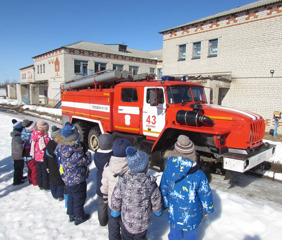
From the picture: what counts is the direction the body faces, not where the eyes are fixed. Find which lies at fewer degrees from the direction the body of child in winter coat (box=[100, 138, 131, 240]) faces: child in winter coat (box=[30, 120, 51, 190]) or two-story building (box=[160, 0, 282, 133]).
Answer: the two-story building

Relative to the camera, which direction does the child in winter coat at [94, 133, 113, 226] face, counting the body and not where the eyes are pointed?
away from the camera

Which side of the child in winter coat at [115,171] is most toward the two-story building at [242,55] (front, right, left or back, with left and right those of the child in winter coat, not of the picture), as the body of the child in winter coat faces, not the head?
front

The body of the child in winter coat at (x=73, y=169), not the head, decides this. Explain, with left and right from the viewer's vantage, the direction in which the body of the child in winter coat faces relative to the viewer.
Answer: facing away from the viewer and to the right of the viewer

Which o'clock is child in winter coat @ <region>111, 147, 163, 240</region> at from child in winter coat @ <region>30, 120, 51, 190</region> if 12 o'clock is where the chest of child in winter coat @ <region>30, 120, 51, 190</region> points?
child in winter coat @ <region>111, 147, 163, 240</region> is roughly at 4 o'clock from child in winter coat @ <region>30, 120, 51, 190</region>.

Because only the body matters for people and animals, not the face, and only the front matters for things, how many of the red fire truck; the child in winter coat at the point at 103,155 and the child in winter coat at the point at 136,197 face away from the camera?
2

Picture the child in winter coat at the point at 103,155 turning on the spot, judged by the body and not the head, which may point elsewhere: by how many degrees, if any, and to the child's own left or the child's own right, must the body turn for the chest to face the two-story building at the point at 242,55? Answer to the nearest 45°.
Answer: approximately 45° to the child's own right

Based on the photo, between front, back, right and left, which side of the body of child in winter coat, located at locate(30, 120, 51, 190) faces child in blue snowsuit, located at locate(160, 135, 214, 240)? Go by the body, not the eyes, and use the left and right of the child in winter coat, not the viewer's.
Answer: right

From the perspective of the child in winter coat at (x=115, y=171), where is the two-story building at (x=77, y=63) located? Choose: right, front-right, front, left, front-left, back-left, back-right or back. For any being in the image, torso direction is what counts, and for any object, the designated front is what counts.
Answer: front-left

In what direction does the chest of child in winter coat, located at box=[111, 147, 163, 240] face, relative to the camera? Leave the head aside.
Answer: away from the camera

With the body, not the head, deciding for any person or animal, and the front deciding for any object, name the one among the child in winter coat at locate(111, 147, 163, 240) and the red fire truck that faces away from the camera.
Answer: the child in winter coat

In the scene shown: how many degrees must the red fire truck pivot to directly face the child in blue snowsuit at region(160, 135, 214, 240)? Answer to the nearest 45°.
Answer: approximately 45° to its right

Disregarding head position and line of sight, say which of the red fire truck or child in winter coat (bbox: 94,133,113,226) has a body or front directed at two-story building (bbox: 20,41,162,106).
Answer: the child in winter coat

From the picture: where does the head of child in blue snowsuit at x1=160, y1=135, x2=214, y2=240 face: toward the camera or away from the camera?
away from the camera

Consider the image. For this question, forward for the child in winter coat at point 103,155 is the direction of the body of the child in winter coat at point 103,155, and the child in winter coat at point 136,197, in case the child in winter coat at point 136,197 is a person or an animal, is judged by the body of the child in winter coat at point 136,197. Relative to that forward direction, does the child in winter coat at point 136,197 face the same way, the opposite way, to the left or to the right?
the same way

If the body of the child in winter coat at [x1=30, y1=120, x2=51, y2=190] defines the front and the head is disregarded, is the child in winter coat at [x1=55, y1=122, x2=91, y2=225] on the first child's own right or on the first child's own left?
on the first child's own right

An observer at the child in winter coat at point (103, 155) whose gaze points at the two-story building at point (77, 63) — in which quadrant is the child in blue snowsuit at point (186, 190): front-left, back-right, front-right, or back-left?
back-right

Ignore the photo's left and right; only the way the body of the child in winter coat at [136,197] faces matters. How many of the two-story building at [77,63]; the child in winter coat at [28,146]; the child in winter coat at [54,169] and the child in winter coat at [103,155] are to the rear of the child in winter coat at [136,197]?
0

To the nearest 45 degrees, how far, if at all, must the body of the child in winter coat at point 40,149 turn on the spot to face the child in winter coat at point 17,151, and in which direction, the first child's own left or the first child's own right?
approximately 90° to the first child's own left

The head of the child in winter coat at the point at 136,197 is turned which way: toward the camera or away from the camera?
away from the camera

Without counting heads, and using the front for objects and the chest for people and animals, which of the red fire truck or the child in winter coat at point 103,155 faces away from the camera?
the child in winter coat

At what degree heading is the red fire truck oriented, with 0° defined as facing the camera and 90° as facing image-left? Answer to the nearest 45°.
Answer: approximately 315°
